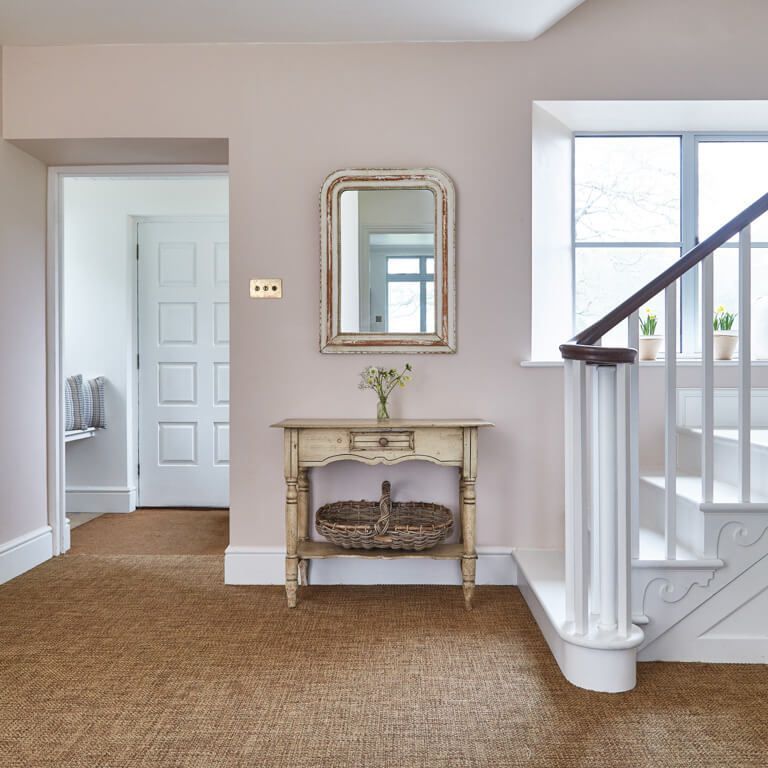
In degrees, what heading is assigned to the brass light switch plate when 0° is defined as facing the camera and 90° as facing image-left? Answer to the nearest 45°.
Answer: approximately 0°

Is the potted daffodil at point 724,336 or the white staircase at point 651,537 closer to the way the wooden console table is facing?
the white staircase

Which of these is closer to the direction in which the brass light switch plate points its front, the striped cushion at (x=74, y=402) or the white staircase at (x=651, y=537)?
the white staircase

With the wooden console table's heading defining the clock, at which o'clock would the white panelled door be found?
The white panelled door is roughly at 5 o'clock from the wooden console table.

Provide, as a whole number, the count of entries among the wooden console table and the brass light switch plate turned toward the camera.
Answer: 2

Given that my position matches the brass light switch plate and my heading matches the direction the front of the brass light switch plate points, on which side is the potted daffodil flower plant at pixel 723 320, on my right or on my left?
on my left

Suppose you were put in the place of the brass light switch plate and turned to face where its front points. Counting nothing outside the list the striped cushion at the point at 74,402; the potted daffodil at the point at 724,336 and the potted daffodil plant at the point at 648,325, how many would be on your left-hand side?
2

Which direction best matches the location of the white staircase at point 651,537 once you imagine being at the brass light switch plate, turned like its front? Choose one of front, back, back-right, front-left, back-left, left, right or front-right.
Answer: front-left

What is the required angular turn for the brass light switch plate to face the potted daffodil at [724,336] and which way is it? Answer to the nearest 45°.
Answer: approximately 90° to its left

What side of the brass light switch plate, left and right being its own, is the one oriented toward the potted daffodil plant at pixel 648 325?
left
